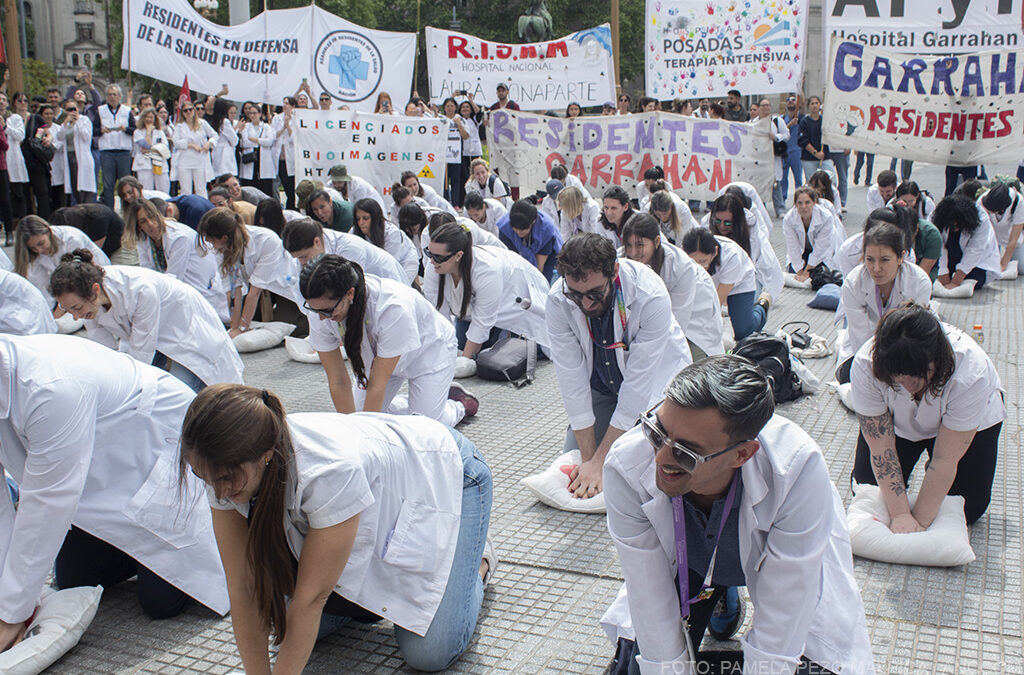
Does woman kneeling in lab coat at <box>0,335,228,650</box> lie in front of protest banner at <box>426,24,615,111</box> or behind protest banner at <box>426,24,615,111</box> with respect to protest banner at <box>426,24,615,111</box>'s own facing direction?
in front

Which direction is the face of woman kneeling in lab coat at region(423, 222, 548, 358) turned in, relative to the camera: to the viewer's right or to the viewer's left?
to the viewer's left

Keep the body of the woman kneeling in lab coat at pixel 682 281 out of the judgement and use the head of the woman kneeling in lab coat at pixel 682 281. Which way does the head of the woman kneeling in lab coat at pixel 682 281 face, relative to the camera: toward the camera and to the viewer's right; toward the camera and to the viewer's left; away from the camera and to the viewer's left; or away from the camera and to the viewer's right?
toward the camera and to the viewer's left

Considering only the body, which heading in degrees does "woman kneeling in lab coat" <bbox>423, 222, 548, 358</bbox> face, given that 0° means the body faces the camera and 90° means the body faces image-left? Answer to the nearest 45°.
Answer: approximately 45°

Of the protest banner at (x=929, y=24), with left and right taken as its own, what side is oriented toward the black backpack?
front

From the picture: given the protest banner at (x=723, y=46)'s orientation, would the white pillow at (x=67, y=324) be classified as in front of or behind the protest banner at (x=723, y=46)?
in front

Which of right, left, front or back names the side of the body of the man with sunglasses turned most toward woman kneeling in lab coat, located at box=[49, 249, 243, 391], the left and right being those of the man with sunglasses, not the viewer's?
right

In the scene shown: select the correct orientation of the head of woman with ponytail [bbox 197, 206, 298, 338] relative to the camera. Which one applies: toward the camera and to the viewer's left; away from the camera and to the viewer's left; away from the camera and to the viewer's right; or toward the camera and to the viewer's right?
toward the camera and to the viewer's left
